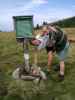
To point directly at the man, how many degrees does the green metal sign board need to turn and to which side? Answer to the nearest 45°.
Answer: approximately 90° to its left

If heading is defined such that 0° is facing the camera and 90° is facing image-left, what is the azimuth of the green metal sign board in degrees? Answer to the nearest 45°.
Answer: approximately 0°
